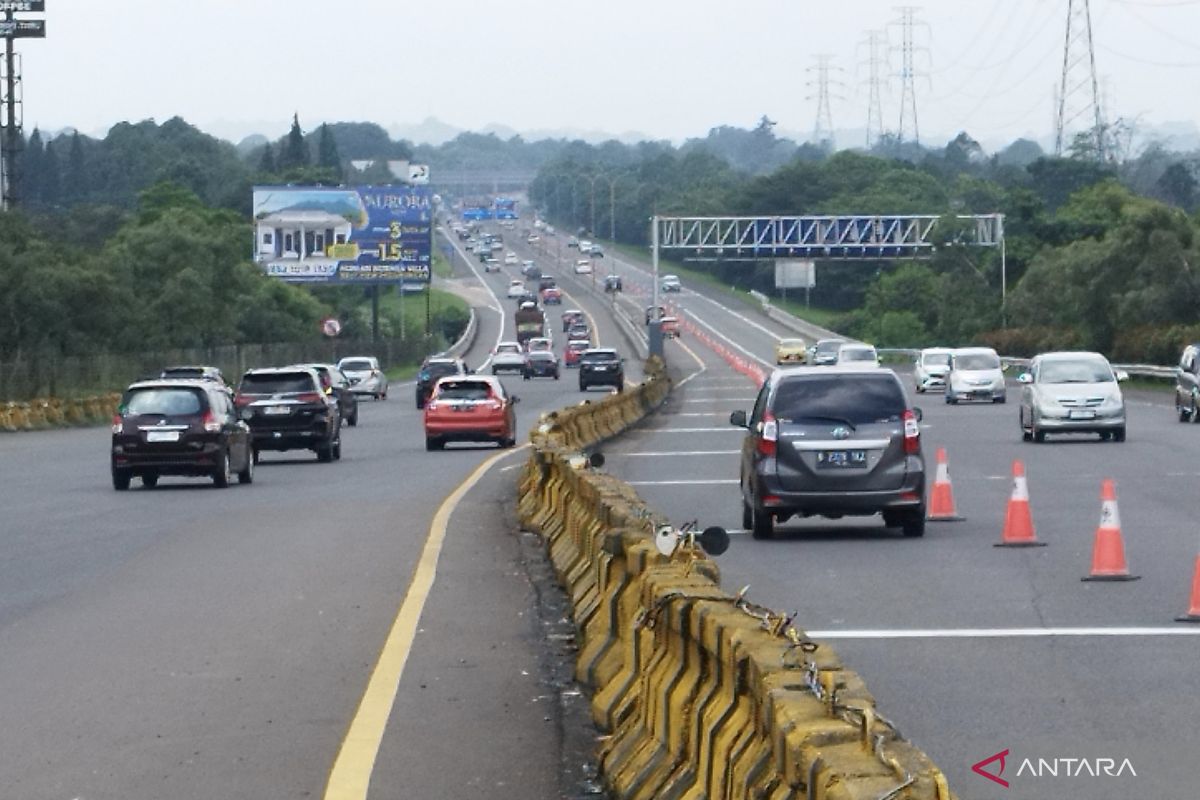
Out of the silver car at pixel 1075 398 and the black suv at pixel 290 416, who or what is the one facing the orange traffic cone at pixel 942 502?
the silver car

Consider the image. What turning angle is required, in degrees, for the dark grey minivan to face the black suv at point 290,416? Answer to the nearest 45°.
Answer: approximately 45° to its left

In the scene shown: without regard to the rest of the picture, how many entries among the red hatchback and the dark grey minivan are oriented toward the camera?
0

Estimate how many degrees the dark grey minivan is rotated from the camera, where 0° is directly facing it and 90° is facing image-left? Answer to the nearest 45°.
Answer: approximately 180°

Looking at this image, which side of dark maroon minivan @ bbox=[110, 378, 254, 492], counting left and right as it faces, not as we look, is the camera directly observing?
back

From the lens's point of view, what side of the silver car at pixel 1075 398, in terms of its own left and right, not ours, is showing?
front

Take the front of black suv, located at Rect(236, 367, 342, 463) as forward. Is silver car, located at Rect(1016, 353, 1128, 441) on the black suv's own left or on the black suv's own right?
on the black suv's own right

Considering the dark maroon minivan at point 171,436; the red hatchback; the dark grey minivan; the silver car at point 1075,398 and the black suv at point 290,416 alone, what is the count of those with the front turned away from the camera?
4

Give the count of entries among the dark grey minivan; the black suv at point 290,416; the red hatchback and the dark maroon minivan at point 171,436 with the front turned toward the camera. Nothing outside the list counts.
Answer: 0

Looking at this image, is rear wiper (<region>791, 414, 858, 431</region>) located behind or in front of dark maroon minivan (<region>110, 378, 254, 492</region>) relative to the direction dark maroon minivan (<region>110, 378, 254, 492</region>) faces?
behind

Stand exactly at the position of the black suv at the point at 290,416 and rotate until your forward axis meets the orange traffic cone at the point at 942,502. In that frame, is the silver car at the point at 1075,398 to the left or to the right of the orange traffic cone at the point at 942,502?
left

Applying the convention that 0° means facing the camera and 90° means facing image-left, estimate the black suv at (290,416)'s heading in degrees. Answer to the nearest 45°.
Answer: approximately 180°

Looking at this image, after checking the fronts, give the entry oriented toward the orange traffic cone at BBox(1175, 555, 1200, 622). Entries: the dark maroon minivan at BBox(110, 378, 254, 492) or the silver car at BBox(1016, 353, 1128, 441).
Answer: the silver car

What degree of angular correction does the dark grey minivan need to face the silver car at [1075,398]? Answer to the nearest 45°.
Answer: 0° — it already faces it

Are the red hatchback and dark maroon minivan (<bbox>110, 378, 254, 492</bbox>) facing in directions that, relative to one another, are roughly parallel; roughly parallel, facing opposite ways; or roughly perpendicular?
roughly parallel

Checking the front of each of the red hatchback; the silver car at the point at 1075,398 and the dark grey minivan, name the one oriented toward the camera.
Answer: the silver car

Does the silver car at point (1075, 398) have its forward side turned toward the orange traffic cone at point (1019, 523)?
yes

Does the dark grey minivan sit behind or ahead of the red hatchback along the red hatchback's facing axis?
behind

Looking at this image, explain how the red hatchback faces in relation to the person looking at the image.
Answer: facing away from the viewer
